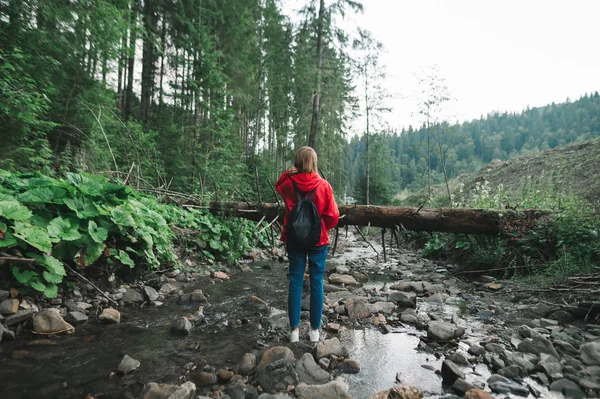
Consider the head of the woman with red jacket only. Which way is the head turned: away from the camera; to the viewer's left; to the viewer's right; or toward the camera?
away from the camera

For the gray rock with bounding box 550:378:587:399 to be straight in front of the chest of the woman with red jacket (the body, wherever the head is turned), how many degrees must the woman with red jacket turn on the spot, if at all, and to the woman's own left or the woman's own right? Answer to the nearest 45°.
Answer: approximately 135° to the woman's own right

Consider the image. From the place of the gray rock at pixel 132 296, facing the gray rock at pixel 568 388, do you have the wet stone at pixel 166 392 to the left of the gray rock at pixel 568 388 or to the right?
right

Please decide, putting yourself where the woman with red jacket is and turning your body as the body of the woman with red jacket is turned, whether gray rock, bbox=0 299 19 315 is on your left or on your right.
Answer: on your left

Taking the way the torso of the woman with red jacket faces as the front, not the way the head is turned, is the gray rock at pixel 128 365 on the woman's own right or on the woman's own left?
on the woman's own left

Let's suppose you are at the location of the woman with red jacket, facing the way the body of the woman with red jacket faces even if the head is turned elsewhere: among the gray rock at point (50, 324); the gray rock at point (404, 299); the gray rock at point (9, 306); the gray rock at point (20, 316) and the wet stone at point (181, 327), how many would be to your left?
4

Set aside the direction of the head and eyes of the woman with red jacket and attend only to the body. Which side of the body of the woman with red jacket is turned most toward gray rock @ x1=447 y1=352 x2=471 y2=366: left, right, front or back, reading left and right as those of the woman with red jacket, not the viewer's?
right

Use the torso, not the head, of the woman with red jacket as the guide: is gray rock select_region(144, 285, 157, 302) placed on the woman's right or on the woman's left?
on the woman's left

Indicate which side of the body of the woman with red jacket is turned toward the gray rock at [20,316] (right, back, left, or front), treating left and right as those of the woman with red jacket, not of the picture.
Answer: left

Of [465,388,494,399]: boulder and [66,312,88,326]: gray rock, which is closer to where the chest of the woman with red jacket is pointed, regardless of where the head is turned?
the gray rock

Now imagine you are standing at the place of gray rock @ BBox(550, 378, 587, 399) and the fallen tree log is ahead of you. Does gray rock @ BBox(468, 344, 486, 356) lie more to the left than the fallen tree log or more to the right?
left

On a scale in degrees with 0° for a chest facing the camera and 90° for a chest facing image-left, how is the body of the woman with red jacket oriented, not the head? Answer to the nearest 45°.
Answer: approximately 180°

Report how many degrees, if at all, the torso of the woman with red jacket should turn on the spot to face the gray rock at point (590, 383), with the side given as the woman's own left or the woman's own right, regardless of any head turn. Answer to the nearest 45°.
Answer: approximately 135° to the woman's own right

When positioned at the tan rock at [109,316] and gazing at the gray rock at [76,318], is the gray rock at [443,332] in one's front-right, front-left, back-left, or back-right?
back-left
